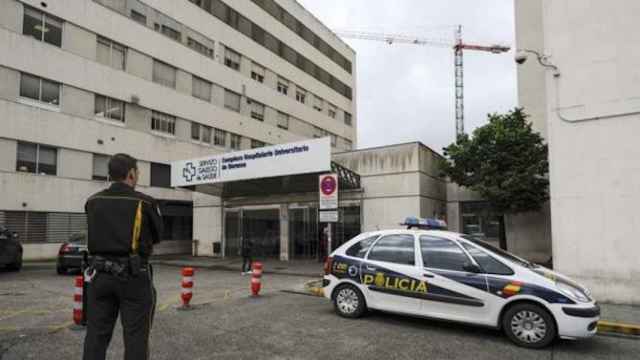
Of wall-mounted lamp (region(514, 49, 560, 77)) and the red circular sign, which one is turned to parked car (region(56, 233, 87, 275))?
the wall-mounted lamp

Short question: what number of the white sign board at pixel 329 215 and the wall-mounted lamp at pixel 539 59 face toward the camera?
1

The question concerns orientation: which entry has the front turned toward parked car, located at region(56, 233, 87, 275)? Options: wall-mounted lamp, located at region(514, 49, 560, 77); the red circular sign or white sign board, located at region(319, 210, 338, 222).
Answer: the wall-mounted lamp

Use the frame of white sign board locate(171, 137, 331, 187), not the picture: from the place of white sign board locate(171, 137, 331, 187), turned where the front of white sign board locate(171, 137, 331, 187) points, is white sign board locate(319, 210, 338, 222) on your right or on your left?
on your left

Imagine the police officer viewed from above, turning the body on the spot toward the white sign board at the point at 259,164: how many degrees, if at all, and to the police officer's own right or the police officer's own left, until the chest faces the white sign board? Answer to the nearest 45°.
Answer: approximately 45° to the police officer's own left

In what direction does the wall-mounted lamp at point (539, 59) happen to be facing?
to the viewer's left
